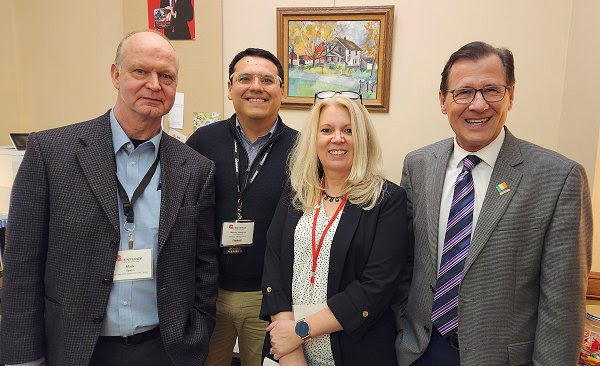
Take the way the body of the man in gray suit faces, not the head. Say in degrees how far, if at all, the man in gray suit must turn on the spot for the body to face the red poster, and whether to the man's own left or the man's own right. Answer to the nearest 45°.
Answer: approximately 90° to the man's own right

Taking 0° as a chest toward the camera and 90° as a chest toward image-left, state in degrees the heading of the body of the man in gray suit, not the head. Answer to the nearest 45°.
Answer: approximately 45°

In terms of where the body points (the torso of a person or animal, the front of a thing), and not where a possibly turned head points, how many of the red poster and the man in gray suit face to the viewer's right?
0

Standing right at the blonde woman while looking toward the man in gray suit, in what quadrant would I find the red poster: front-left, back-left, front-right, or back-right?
back-left

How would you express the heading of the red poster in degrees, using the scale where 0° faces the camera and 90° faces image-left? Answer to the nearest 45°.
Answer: approximately 0°

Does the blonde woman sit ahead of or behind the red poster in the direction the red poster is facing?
ahead

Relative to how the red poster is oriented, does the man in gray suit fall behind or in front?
in front
